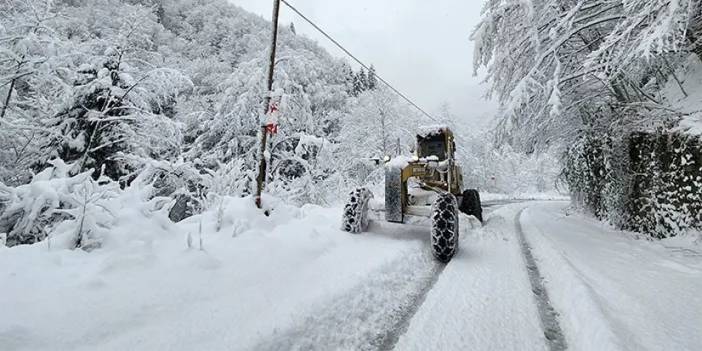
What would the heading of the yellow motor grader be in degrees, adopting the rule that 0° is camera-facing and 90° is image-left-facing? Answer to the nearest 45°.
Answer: approximately 45°

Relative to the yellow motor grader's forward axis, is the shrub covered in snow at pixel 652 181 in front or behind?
behind
